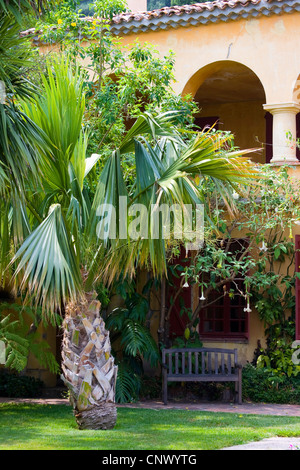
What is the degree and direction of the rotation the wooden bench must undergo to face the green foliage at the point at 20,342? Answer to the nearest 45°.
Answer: approximately 90° to its right

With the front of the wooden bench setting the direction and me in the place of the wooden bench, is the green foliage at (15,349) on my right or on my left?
on my right

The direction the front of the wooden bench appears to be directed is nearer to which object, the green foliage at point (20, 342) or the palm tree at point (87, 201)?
the palm tree

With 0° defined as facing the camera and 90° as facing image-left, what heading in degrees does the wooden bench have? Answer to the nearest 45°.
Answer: approximately 0°

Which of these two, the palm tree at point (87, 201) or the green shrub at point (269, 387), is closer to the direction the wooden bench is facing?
the palm tree

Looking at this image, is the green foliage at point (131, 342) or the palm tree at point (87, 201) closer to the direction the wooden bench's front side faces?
the palm tree

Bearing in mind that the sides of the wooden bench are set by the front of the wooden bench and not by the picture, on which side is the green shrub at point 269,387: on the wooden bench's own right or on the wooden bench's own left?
on the wooden bench's own left

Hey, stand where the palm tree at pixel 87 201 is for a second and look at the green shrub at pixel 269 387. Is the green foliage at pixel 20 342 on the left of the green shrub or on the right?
left

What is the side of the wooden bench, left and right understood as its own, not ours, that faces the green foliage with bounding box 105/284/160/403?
right
